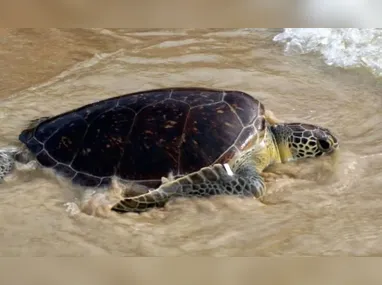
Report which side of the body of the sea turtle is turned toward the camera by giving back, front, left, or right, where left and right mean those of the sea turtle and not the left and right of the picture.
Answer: right
